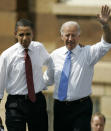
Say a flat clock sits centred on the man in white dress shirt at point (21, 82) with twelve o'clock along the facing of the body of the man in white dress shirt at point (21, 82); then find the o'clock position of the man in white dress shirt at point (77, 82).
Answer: the man in white dress shirt at point (77, 82) is roughly at 9 o'clock from the man in white dress shirt at point (21, 82).

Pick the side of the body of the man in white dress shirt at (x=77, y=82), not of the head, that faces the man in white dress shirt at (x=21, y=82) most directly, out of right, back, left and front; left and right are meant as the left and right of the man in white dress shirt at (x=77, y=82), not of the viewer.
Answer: right

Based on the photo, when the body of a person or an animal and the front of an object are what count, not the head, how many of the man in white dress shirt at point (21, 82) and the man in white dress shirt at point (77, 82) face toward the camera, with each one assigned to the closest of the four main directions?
2

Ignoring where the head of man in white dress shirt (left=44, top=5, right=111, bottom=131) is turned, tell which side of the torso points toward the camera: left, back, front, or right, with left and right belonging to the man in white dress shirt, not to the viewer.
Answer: front

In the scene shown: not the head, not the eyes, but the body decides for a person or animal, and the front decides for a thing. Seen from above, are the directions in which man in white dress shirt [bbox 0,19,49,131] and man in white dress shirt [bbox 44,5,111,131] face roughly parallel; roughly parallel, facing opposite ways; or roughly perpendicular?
roughly parallel
